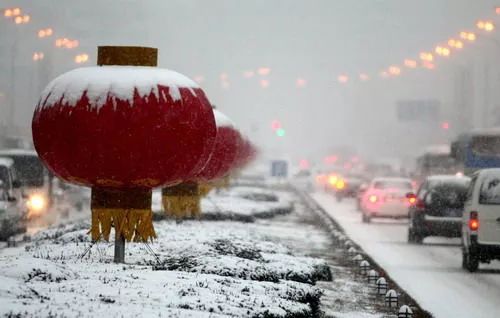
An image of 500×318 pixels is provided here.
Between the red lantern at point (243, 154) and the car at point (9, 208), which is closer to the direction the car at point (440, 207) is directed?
the red lantern

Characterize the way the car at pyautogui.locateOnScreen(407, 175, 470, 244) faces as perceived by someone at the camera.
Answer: facing away from the viewer

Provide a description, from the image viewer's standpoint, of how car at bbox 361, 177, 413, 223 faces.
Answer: facing away from the viewer

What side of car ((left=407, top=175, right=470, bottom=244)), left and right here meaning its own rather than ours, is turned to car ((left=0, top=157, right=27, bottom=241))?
left

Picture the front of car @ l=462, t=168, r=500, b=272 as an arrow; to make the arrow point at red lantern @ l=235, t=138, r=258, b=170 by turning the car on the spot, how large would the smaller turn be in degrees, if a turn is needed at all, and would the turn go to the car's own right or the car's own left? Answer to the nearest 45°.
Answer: approximately 45° to the car's own left

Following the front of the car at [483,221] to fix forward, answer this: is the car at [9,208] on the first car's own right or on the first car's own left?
on the first car's own left

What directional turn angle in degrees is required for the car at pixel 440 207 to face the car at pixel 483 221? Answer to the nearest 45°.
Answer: approximately 180°

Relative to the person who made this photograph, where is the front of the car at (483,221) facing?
facing away from the viewer
